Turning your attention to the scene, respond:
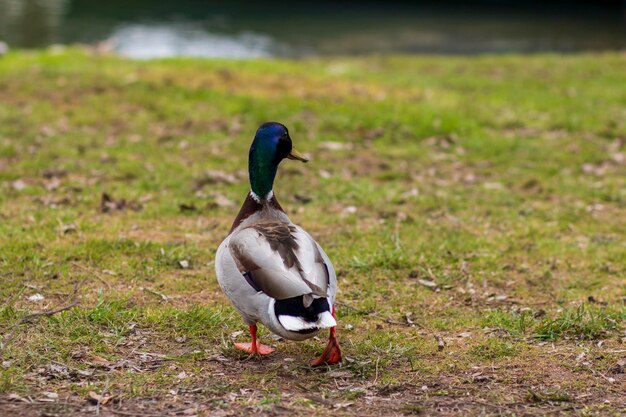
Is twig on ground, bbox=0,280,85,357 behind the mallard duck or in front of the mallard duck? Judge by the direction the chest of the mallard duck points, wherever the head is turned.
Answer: in front

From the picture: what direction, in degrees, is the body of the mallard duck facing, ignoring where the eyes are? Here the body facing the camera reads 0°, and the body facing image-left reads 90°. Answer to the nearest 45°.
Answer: approximately 135°

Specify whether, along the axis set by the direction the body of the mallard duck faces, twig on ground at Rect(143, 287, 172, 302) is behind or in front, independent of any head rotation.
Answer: in front

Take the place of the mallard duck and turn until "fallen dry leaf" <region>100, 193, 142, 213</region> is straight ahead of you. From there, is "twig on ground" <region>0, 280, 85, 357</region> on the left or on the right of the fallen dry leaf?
left
